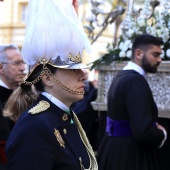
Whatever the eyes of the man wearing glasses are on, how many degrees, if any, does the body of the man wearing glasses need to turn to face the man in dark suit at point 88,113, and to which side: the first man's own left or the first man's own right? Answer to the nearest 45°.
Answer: approximately 45° to the first man's own left

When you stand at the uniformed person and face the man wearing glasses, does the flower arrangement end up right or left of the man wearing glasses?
right

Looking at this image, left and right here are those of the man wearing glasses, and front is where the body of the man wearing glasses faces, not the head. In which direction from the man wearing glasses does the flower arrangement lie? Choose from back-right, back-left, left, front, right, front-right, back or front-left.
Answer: front-left

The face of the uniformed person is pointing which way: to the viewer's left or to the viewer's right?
to the viewer's right
